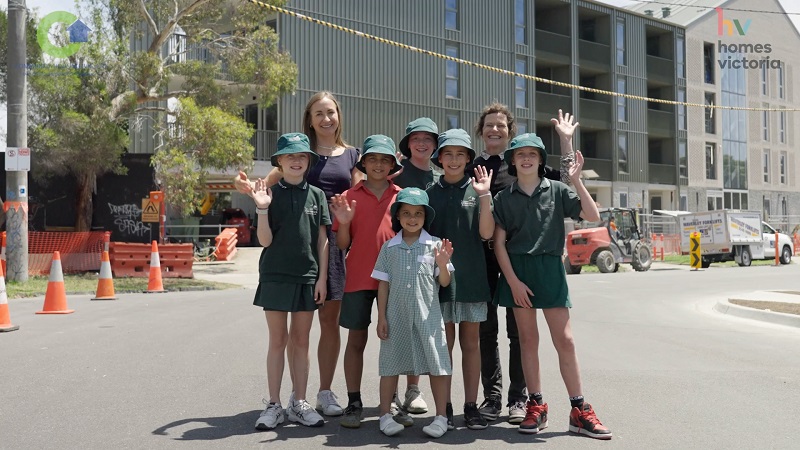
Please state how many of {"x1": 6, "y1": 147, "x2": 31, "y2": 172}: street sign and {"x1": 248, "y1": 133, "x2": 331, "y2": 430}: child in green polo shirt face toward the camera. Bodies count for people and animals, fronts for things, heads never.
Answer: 2

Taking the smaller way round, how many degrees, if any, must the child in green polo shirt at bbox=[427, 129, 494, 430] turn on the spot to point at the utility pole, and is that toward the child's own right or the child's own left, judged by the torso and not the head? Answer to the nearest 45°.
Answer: approximately 135° to the child's own right

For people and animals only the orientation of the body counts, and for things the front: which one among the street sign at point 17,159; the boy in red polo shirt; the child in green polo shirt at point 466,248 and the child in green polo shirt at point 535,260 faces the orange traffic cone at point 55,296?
the street sign

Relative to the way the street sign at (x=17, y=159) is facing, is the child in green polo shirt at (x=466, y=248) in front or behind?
in front

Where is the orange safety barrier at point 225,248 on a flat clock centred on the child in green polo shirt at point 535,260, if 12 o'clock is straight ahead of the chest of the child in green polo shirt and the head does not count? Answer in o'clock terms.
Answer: The orange safety barrier is roughly at 5 o'clock from the child in green polo shirt.

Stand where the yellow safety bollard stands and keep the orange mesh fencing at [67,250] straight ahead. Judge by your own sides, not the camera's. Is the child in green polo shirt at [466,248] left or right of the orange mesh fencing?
left

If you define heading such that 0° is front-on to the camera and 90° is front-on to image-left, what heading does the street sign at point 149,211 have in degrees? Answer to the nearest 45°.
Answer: approximately 0°

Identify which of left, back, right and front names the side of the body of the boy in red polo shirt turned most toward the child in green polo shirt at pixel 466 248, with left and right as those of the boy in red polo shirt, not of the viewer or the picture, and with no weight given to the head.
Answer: left

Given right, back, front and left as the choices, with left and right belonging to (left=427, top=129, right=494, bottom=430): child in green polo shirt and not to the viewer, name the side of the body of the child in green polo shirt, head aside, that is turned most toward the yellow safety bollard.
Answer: back
